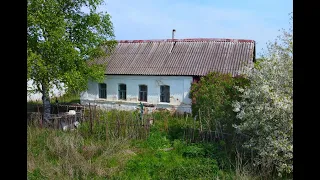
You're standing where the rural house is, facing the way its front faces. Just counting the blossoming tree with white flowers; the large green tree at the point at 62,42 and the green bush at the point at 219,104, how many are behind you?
0

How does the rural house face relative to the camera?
toward the camera

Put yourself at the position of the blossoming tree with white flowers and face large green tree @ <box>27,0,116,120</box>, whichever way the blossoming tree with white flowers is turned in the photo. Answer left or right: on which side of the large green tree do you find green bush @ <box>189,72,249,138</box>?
right

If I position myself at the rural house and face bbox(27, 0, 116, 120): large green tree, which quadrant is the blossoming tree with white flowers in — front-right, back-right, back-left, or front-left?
front-left

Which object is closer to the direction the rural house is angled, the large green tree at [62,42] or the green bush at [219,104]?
the green bush

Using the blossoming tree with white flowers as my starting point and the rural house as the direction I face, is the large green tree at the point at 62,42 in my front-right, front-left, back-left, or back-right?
front-left

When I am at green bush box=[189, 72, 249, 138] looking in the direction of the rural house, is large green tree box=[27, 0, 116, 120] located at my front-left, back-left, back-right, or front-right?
front-left

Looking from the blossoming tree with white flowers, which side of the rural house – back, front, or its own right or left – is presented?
front

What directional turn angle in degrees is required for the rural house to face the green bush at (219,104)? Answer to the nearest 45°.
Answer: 0° — it already faces it

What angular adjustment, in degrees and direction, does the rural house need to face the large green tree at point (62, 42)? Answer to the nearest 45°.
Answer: approximately 45° to its right

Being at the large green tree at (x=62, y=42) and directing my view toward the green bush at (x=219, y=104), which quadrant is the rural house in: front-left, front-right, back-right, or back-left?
front-left

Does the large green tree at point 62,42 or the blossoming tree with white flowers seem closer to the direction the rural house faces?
the blossoming tree with white flowers
